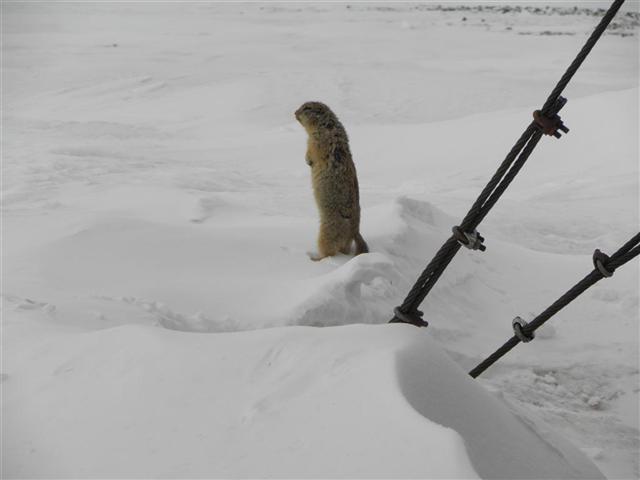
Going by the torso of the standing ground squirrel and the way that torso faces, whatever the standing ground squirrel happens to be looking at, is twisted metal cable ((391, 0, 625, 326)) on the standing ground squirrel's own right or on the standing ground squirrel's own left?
on the standing ground squirrel's own left

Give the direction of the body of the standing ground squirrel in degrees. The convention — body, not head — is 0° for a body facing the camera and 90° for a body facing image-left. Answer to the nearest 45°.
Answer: approximately 90°

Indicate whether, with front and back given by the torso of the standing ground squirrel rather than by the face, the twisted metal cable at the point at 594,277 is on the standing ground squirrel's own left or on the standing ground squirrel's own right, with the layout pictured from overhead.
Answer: on the standing ground squirrel's own left
